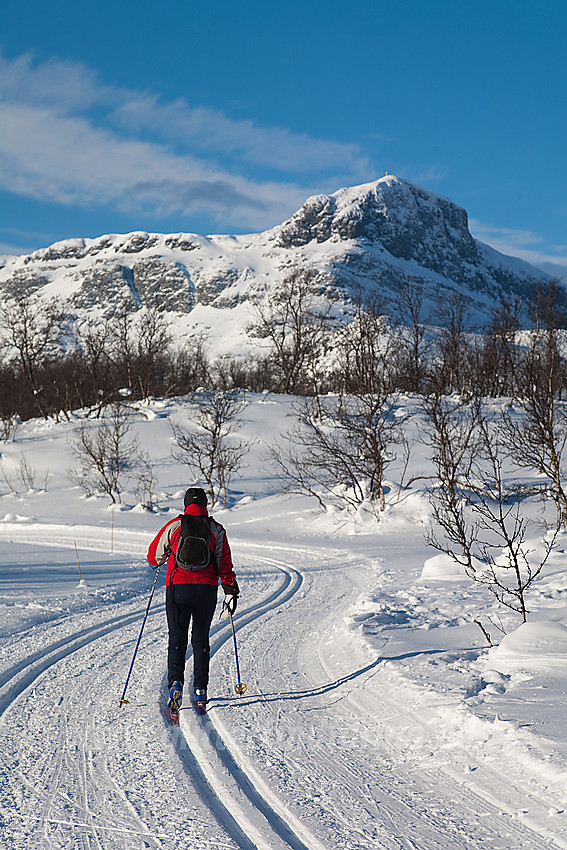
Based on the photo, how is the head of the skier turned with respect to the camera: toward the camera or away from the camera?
away from the camera

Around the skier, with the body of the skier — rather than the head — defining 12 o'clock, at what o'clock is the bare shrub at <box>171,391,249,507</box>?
The bare shrub is roughly at 12 o'clock from the skier.

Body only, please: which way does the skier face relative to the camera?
away from the camera
